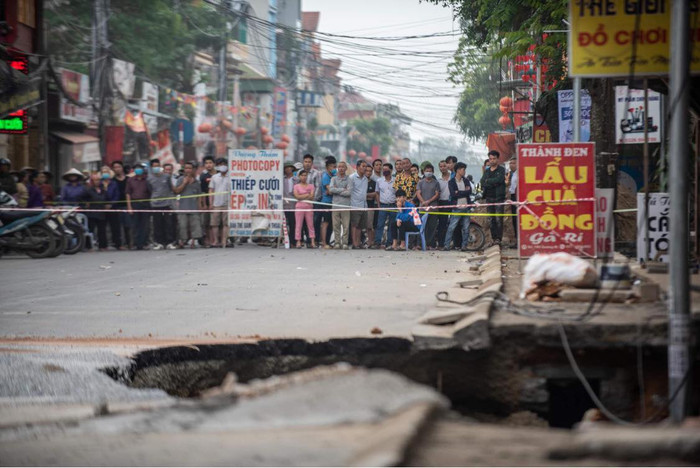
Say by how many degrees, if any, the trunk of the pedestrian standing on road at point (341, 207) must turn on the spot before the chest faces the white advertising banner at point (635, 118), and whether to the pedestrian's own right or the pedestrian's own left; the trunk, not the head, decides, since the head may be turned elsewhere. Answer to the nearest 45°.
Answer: approximately 45° to the pedestrian's own left

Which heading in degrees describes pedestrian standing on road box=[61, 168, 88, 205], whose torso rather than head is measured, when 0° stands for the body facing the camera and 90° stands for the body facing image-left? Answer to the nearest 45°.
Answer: approximately 0°

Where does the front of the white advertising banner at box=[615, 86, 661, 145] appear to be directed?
toward the camera

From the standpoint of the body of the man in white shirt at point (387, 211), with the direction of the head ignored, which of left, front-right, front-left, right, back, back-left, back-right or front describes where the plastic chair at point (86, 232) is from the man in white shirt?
right

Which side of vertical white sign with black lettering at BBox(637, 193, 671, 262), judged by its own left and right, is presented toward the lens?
front

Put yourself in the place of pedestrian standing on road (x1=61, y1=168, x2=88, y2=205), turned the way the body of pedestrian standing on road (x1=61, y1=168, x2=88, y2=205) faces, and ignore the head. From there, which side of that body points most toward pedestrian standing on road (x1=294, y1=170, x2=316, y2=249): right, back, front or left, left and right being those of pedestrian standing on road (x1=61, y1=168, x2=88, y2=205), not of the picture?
left

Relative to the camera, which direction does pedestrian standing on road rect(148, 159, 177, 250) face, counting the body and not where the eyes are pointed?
toward the camera

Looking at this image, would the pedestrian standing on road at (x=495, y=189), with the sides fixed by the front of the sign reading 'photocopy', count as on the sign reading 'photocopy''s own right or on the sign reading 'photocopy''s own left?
on the sign reading 'photocopy''s own left

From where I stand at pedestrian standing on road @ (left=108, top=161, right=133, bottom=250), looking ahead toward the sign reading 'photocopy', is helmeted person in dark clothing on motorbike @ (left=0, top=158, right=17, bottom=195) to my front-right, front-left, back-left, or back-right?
back-right

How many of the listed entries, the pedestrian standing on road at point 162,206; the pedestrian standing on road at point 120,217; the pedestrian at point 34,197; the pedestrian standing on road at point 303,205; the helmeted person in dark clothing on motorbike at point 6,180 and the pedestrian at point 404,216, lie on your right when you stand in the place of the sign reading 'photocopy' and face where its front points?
4

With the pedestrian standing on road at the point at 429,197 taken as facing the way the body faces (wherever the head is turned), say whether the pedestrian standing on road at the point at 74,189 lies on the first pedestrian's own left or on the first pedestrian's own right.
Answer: on the first pedestrian's own right
